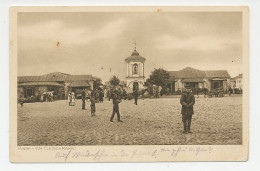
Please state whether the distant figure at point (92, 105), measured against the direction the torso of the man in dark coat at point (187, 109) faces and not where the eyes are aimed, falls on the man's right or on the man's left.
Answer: on the man's right

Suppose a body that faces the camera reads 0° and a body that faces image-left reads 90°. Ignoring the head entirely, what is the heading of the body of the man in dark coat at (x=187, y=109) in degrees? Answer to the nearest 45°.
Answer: approximately 0°
